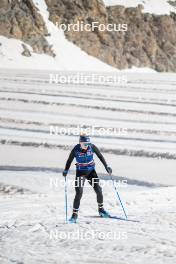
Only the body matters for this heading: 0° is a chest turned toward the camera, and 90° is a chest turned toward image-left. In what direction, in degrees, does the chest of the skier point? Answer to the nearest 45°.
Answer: approximately 0°
